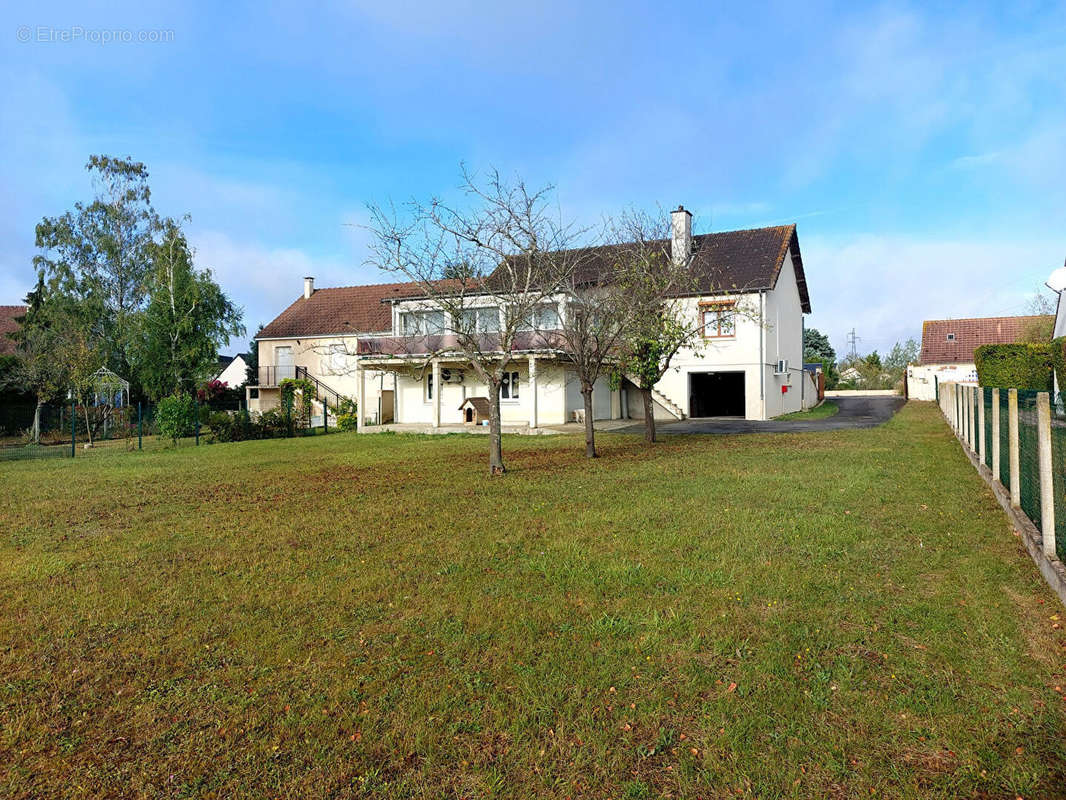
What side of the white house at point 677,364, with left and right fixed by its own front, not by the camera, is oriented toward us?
front

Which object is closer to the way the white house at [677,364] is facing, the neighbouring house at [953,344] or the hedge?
the hedge

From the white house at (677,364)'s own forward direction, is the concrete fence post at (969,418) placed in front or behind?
in front

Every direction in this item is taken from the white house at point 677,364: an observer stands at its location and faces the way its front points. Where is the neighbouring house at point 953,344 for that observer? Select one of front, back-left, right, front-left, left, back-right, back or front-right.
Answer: back-left

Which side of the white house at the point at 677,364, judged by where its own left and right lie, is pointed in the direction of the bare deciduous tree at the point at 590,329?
front

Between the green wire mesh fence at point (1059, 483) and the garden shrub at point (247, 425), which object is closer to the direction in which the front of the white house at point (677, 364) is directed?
the green wire mesh fence

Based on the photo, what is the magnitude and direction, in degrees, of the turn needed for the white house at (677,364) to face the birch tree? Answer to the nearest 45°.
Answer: approximately 90° to its right

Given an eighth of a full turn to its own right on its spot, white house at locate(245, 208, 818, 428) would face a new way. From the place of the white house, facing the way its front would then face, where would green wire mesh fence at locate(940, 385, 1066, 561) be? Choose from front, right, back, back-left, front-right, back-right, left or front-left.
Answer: front-left

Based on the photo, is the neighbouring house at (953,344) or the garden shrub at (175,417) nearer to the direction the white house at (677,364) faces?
the garden shrub

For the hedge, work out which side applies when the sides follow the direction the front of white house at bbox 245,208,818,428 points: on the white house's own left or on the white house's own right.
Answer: on the white house's own left

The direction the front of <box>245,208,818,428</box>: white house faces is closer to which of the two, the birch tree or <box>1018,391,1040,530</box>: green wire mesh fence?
the green wire mesh fence

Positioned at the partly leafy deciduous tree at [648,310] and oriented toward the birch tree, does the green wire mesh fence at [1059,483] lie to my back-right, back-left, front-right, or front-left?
back-left

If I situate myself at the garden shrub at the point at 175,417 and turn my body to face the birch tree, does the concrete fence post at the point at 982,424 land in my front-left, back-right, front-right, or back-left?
back-right

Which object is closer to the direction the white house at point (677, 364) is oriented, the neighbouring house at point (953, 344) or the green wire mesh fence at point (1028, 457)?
the green wire mesh fence

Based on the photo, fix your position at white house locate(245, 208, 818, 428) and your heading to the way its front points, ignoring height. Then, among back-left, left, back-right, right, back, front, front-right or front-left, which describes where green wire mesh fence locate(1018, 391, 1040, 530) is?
front

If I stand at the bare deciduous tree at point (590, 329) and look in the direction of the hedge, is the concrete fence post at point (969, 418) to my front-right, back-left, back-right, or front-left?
front-right
